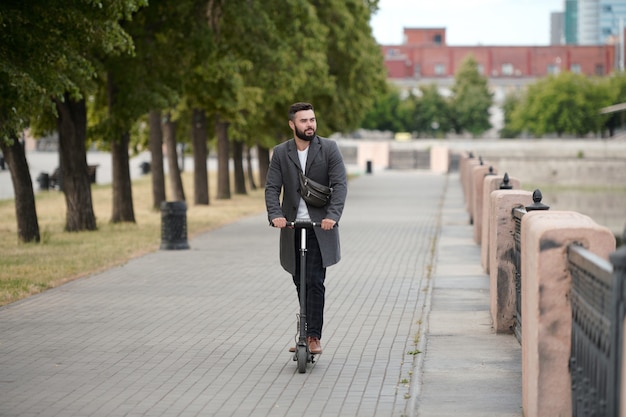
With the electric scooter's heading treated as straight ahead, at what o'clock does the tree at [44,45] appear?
The tree is roughly at 5 o'clock from the electric scooter.

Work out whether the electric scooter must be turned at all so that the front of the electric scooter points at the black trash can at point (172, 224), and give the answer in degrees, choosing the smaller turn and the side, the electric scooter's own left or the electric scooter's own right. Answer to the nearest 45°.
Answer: approximately 180°

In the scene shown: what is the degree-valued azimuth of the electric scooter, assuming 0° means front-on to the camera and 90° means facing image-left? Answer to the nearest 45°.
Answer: approximately 0°

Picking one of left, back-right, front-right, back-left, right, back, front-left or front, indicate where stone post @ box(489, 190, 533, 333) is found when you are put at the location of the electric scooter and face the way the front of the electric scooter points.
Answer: back-left

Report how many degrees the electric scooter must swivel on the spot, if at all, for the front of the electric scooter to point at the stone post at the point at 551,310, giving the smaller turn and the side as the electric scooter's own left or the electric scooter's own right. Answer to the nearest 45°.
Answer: approximately 45° to the electric scooter's own left

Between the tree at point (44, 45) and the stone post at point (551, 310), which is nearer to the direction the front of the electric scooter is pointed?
the stone post
